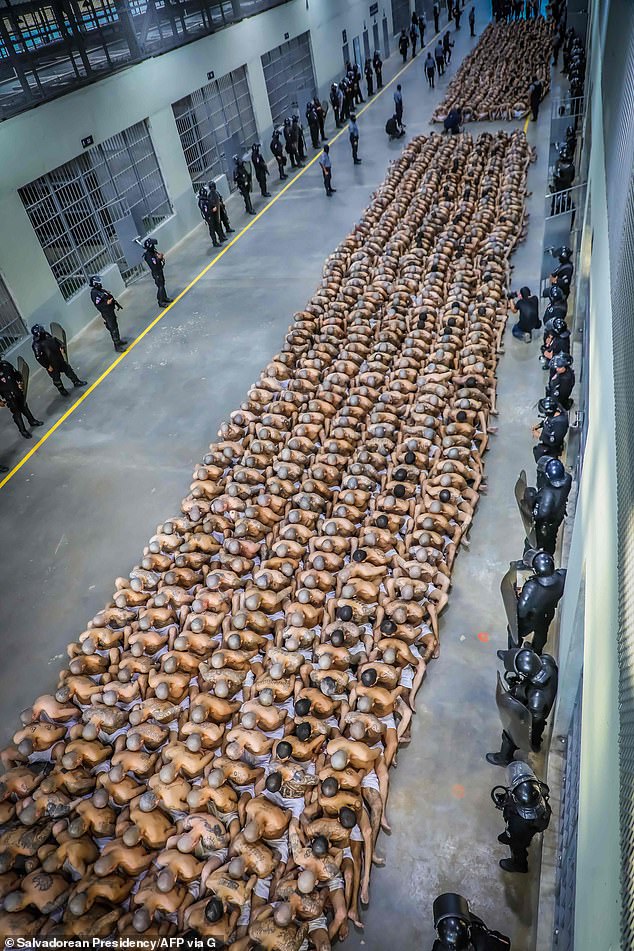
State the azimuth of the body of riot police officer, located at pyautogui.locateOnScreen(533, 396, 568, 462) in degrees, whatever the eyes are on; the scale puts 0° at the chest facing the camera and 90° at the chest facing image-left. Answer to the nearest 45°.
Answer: approximately 90°

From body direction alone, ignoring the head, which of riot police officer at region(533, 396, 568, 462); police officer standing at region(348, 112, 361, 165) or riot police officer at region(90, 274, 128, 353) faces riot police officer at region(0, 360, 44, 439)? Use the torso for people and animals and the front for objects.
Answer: riot police officer at region(533, 396, 568, 462)

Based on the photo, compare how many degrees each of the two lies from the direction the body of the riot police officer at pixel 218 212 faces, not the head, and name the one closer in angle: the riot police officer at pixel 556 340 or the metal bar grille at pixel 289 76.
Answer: the riot police officer

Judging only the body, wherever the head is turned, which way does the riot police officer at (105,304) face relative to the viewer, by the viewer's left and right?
facing to the right of the viewer

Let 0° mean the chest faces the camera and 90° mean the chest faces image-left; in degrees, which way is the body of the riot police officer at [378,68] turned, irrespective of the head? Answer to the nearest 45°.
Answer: approximately 315°

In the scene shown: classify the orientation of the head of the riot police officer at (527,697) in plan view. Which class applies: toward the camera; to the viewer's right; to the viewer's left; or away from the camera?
to the viewer's left

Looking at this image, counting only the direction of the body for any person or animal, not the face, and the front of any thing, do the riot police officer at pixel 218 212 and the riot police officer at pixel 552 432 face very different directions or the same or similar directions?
very different directions

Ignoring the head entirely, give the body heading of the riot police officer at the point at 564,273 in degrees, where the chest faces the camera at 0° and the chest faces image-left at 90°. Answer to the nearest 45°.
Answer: approximately 90°

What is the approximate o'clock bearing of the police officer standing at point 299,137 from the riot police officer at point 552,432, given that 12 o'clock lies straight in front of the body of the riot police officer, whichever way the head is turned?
The police officer standing is roughly at 2 o'clock from the riot police officer.

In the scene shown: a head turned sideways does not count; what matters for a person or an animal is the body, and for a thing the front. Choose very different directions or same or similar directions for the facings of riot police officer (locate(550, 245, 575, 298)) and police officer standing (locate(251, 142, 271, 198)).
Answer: very different directions

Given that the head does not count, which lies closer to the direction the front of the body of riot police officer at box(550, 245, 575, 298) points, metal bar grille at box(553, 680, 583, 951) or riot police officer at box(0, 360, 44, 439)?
the riot police officer

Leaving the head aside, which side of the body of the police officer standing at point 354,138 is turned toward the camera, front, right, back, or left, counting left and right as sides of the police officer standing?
right

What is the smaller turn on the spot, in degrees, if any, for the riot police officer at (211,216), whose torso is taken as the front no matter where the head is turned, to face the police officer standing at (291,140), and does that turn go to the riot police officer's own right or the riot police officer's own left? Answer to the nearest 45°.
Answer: approximately 90° to the riot police officer's own left

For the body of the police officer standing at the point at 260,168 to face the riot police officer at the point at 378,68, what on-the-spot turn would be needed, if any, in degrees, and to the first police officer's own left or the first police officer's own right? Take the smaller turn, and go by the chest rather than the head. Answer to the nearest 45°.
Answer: approximately 90° to the first police officer's own left

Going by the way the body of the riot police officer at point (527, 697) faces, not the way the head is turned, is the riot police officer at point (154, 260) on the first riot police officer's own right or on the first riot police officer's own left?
on the first riot police officer's own right

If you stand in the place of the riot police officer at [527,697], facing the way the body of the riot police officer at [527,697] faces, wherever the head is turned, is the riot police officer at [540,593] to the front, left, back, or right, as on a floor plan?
right
